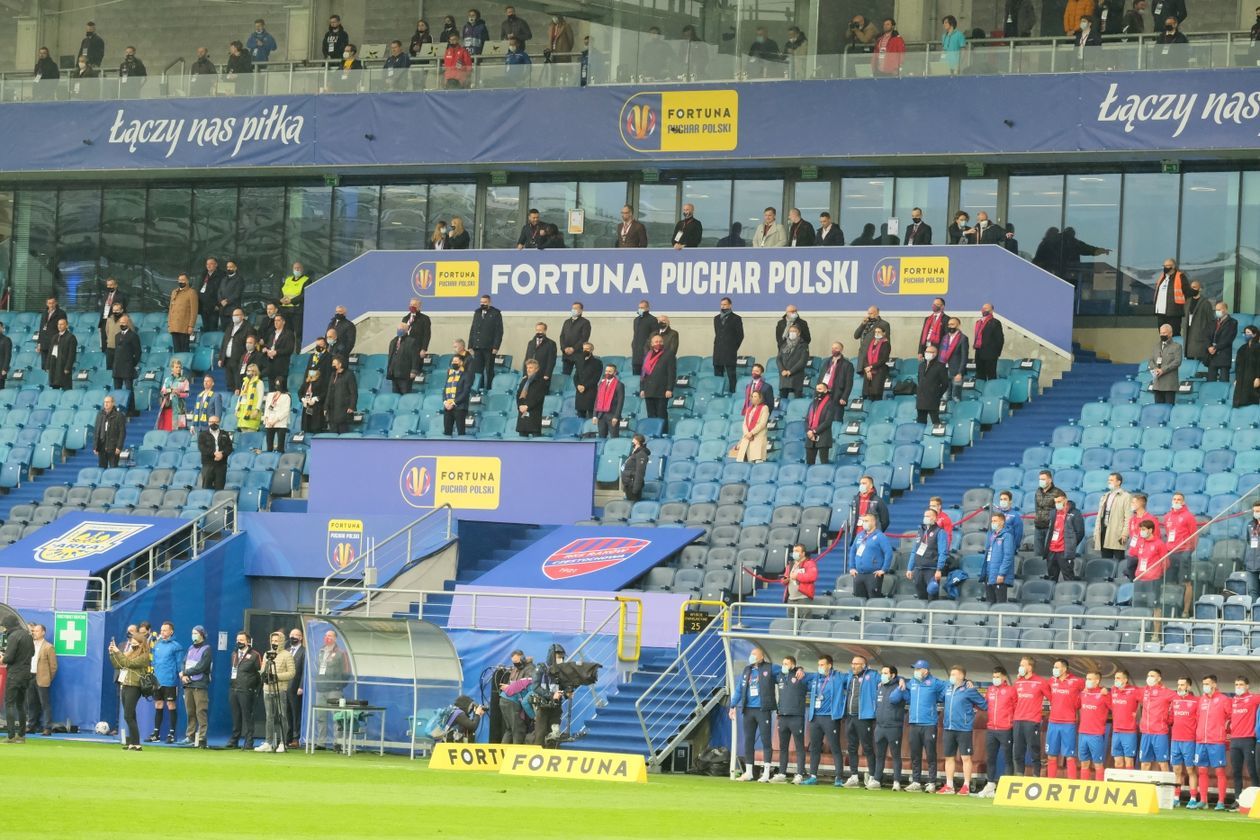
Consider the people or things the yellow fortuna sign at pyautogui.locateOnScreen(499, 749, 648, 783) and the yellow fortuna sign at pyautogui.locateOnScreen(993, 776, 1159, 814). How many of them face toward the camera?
2

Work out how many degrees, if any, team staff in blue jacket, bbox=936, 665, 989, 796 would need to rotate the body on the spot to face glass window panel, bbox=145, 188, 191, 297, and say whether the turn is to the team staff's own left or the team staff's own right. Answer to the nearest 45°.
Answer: approximately 90° to the team staff's own right

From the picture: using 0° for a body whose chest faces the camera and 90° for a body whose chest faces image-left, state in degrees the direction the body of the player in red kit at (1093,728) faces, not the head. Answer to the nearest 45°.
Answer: approximately 45°

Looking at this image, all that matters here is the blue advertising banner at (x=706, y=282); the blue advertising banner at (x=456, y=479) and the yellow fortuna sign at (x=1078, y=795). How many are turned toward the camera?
3

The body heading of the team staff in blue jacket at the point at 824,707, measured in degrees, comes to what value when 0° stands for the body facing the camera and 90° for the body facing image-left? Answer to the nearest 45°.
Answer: approximately 45°

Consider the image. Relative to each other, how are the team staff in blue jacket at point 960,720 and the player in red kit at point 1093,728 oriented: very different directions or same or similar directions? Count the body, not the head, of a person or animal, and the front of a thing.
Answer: same or similar directions

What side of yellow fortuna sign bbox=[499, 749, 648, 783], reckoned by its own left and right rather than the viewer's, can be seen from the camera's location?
front

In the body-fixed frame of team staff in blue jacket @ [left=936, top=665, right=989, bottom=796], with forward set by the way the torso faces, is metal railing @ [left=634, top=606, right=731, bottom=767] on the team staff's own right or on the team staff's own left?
on the team staff's own right

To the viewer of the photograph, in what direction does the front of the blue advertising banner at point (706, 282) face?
facing the viewer

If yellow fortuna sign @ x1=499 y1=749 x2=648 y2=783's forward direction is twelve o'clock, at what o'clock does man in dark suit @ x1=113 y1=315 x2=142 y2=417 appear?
The man in dark suit is roughly at 5 o'clock from the yellow fortuna sign.

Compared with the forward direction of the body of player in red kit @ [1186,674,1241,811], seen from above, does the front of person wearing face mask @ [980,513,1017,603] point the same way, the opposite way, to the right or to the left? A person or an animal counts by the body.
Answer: the same way

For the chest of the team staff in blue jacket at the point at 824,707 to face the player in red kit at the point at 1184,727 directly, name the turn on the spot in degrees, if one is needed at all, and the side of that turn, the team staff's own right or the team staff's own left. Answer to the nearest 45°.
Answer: approximately 135° to the team staff's own left

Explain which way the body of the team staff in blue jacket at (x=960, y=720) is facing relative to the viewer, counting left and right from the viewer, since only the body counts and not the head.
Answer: facing the viewer and to the left of the viewer

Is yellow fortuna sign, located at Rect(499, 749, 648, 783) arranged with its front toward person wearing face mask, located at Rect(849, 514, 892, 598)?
no

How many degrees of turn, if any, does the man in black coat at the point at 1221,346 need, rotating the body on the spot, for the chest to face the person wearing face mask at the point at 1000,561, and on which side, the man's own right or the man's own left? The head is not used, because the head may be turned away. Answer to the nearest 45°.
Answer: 0° — they already face them
